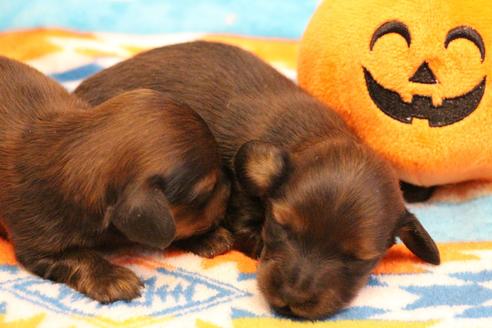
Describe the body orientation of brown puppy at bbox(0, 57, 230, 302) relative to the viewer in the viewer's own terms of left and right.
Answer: facing to the right of the viewer

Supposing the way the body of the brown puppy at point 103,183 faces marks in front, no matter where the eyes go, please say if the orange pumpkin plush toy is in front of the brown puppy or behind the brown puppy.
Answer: in front
